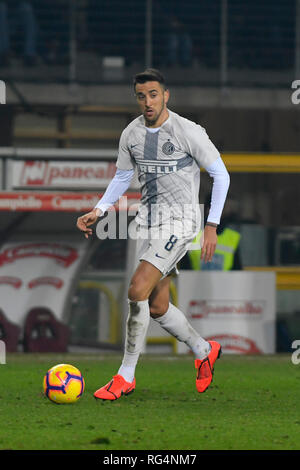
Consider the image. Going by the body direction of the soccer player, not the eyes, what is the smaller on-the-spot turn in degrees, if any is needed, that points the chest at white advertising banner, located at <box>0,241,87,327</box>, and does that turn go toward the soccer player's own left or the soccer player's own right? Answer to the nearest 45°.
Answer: approximately 135° to the soccer player's own right

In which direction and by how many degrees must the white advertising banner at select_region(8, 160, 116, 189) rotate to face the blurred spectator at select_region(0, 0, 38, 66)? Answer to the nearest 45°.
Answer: approximately 180°

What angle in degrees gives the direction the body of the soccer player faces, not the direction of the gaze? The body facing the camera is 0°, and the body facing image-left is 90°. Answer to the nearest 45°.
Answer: approximately 45°

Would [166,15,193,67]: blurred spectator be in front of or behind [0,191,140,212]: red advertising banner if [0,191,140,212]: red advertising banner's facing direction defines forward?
behind

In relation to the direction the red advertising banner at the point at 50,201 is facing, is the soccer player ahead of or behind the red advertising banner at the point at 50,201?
ahead

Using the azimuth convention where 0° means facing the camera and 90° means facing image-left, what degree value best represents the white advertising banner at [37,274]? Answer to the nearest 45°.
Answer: approximately 0°

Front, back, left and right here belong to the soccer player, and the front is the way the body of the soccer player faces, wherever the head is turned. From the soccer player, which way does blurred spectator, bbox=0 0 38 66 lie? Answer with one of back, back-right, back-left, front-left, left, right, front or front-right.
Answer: back-right

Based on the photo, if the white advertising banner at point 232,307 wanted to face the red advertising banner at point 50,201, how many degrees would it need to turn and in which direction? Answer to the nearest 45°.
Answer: approximately 90° to its right
